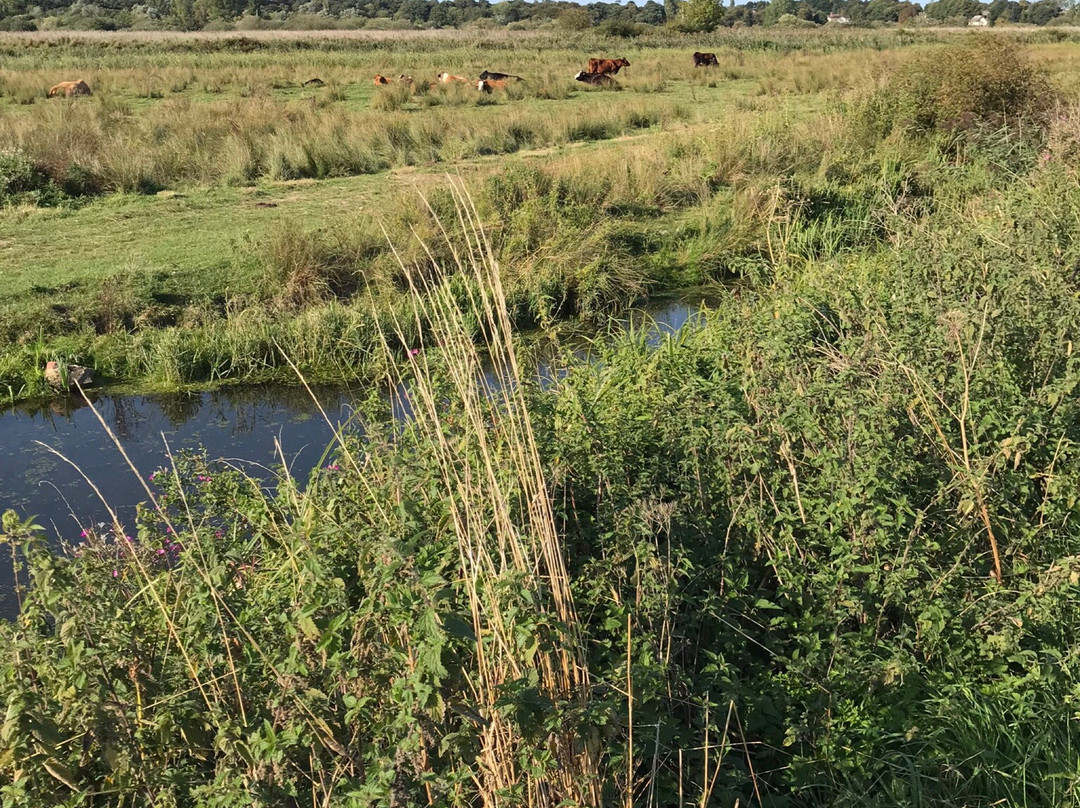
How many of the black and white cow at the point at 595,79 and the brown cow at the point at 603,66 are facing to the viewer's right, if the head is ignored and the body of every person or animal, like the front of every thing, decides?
1

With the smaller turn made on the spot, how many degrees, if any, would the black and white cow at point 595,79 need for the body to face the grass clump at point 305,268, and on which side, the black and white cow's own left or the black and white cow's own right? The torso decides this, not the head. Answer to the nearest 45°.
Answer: approximately 90° to the black and white cow's own left

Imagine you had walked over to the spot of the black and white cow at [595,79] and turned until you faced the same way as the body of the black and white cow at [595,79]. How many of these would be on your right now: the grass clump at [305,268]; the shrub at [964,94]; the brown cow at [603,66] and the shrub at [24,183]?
1

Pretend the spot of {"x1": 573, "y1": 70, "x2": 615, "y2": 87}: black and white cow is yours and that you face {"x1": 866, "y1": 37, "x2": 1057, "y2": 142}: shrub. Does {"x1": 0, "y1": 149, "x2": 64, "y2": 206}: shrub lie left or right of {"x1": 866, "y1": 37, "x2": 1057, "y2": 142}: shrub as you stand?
right

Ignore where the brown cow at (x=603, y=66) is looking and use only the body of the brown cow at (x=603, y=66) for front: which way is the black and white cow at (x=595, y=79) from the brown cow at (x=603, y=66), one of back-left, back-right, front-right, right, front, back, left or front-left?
right

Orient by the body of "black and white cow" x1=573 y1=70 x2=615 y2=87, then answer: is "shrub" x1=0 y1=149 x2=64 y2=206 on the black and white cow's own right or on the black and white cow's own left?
on the black and white cow's own left

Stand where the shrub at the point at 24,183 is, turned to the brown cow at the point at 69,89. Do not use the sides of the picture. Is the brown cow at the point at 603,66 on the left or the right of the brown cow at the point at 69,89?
right

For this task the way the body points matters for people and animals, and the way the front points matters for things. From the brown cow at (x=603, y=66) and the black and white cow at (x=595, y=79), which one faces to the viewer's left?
the black and white cow at (x=595, y=79)

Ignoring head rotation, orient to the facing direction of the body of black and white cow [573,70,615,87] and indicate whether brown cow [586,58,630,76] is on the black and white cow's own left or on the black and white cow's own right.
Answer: on the black and white cow's own right

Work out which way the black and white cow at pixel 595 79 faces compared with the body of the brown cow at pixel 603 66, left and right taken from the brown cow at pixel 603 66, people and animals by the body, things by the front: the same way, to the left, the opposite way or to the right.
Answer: the opposite way

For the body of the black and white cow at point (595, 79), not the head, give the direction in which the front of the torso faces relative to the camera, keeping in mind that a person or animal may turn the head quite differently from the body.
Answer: to the viewer's left

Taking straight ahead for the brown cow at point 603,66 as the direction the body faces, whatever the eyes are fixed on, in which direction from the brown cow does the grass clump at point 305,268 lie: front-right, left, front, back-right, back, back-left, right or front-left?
right

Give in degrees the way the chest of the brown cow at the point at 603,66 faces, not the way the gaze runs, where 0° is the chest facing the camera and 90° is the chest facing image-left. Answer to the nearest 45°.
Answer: approximately 270°
